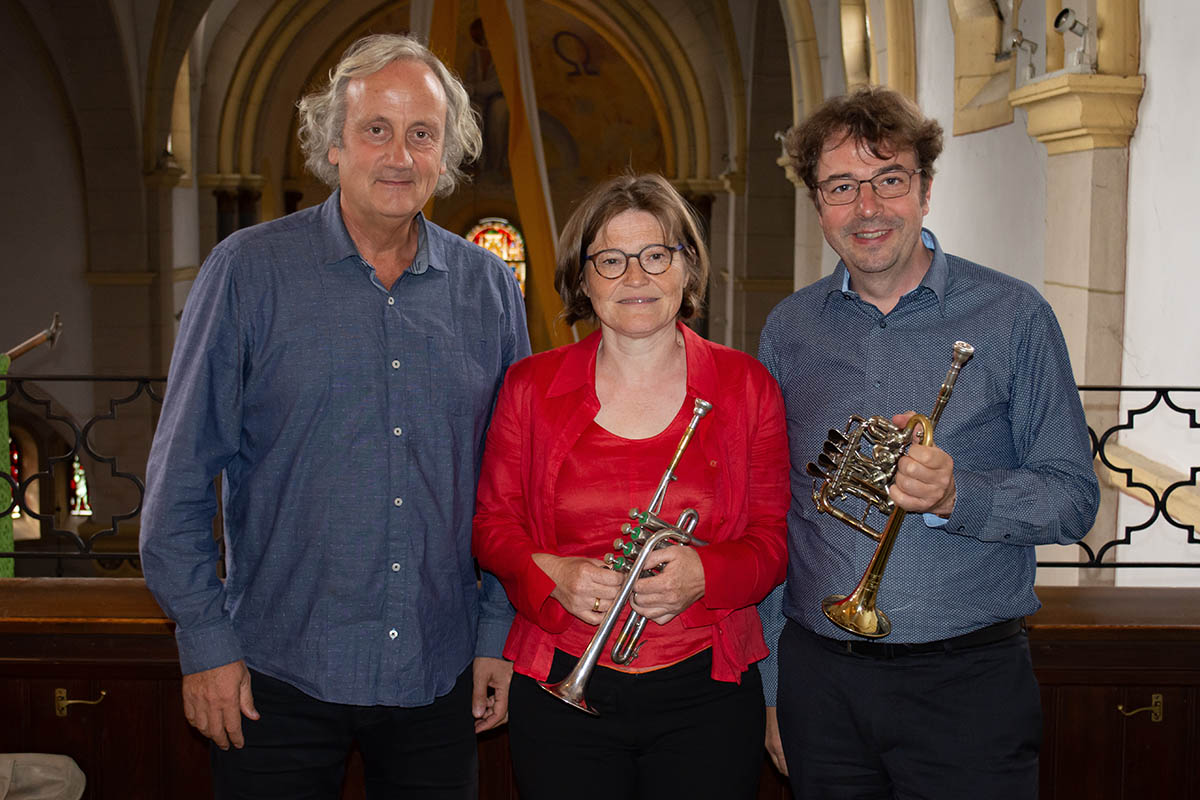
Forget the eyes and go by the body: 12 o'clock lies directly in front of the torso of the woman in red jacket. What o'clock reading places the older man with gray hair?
The older man with gray hair is roughly at 3 o'clock from the woman in red jacket.

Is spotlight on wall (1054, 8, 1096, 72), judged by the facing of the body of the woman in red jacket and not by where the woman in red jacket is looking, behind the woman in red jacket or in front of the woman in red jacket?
behind

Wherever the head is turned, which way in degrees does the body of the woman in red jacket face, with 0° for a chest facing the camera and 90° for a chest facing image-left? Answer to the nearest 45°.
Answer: approximately 0°

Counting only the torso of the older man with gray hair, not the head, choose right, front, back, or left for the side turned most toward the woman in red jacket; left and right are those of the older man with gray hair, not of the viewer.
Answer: left

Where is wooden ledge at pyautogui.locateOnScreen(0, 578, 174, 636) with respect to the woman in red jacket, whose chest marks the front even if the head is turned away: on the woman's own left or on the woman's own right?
on the woman's own right

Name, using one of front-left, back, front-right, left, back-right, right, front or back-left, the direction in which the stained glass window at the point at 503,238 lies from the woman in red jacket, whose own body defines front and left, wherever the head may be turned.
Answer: back

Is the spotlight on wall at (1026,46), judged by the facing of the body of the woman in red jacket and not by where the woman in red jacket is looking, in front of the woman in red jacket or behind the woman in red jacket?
behind

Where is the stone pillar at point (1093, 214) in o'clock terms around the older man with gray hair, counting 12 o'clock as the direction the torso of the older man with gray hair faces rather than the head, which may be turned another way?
The stone pillar is roughly at 8 o'clock from the older man with gray hair.

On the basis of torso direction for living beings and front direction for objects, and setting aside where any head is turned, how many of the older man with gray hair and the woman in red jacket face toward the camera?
2

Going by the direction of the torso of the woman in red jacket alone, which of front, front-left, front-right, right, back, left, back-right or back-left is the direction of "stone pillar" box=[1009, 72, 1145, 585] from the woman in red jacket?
back-left

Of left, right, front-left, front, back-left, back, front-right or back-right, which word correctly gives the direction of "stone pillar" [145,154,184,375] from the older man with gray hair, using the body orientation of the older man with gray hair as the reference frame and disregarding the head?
back
